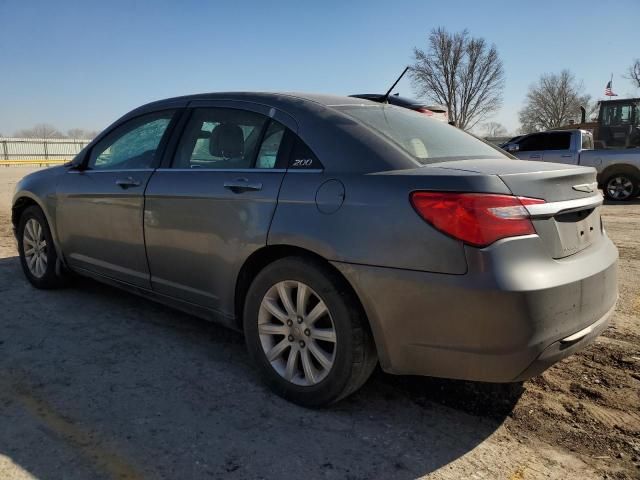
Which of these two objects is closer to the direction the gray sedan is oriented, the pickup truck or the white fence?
the white fence

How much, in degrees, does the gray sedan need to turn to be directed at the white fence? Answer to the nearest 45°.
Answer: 0° — it already faces it

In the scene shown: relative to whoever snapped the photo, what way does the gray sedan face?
facing away from the viewer and to the left of the viewer

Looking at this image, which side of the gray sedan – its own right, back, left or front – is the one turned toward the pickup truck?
right
